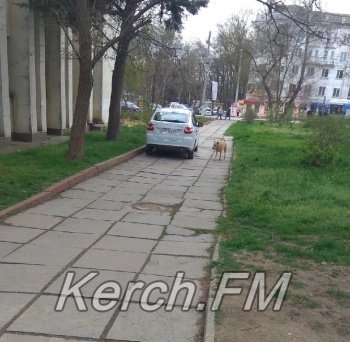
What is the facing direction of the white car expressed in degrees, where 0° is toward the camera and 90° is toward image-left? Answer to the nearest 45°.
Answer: approximately 180°

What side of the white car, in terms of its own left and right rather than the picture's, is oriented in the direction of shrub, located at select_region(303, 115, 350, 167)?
right

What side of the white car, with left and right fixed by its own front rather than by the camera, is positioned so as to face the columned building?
left
